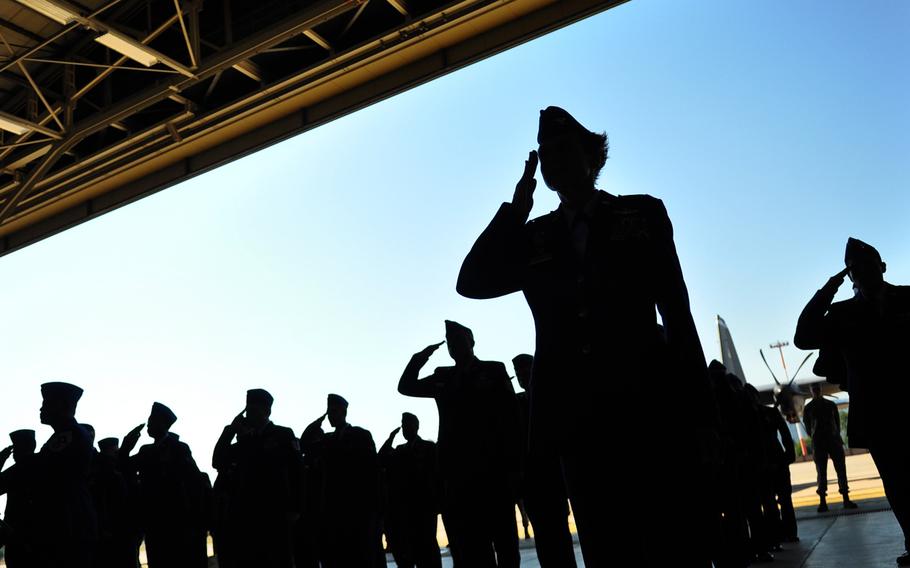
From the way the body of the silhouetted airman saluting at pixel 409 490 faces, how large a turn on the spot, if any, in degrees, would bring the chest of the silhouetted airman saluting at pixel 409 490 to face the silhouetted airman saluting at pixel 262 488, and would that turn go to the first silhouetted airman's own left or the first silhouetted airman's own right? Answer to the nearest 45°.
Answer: approximately 45° to the first silhouetted airman's own left

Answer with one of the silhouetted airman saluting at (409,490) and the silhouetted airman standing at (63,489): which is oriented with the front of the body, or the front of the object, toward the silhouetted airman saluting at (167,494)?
the silhouetted airman saluting at (409,490)

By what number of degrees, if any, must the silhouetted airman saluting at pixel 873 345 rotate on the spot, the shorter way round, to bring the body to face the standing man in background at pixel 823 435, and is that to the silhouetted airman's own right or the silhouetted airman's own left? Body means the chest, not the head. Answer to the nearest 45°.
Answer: approximately 135° to the silhouetted airman's own right

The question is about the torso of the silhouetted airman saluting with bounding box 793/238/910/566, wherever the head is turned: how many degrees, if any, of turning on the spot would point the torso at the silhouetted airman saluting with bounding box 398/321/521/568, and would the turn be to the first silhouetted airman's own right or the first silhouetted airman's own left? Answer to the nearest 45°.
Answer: approximately 45° to the first silhouetted airman's own right

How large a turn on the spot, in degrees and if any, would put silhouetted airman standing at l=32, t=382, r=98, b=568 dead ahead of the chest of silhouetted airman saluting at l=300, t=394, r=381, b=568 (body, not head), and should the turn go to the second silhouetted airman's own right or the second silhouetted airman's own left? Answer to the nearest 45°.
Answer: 0° — they already face them

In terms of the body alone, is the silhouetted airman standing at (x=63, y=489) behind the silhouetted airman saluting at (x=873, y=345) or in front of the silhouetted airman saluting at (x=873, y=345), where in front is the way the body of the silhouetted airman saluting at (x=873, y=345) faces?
in front

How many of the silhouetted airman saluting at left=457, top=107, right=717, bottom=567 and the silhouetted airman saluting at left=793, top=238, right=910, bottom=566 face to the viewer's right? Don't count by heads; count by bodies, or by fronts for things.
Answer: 0
